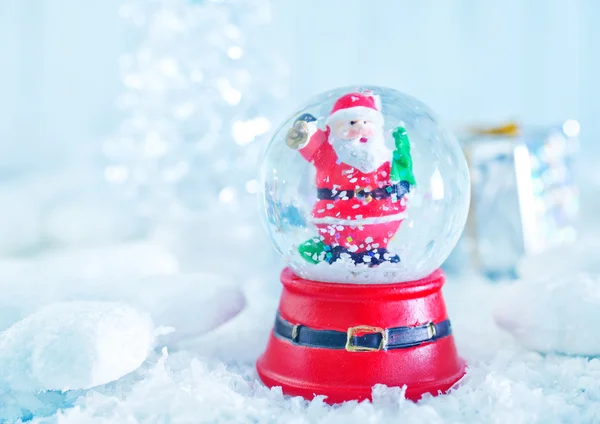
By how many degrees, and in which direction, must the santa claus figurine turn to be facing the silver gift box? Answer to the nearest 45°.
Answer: approximately 135° to its left

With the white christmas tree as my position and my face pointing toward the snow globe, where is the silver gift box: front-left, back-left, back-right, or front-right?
front-left

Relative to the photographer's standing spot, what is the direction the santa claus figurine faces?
facing the viewer

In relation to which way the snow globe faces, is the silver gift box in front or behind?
behind

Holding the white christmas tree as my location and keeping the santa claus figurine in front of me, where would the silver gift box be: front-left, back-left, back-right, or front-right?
front-left

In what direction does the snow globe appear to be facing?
toward the camera
